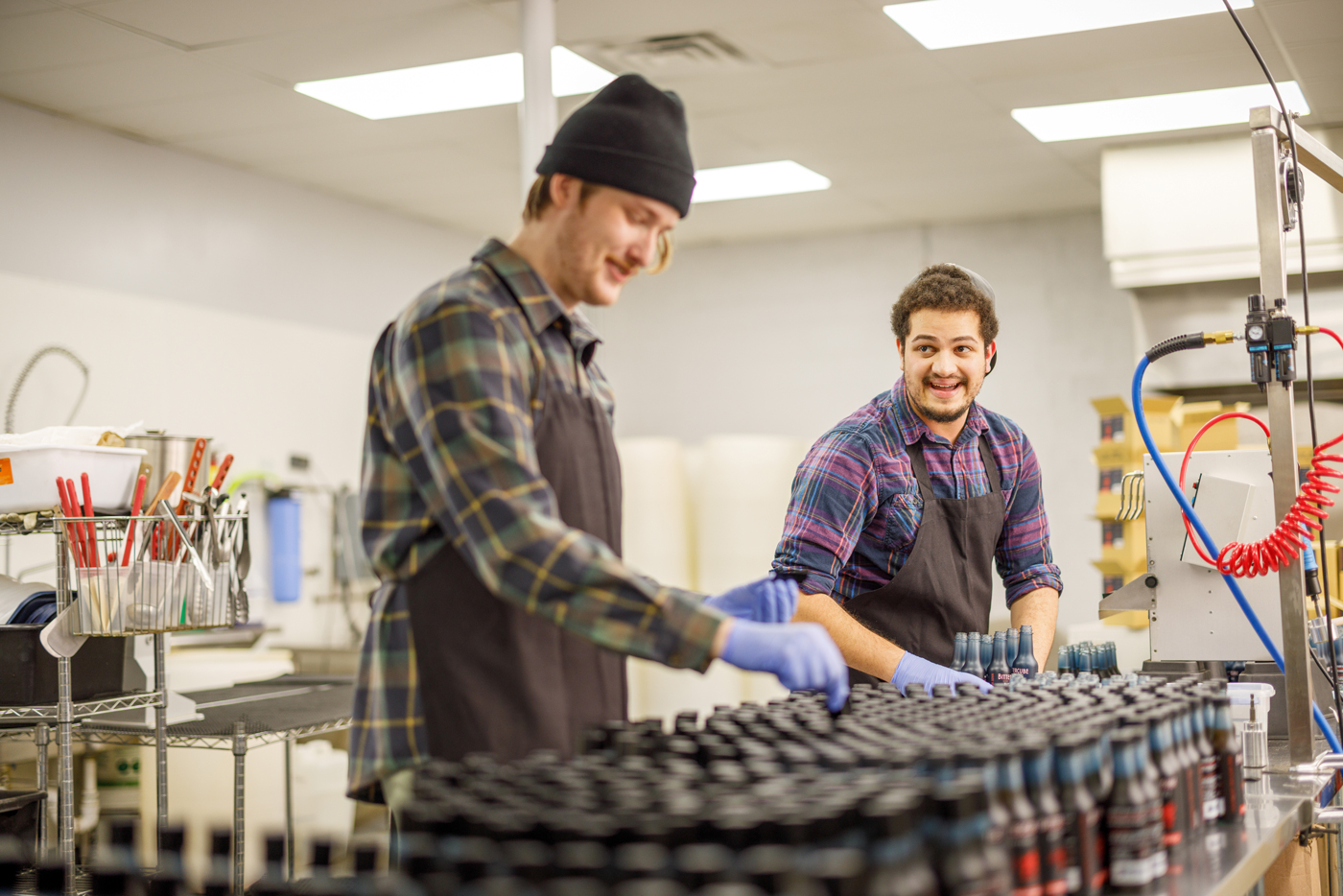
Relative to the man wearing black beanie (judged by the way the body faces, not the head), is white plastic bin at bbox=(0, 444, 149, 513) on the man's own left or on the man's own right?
on the man's own left

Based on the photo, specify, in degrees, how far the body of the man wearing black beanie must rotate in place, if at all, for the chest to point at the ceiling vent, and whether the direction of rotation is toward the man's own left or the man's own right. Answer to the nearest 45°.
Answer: approximately 90° to the man's own left

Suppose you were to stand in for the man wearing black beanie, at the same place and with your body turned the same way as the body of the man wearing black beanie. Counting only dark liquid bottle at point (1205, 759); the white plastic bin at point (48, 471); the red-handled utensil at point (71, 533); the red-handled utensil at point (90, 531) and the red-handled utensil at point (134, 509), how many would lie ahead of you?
1

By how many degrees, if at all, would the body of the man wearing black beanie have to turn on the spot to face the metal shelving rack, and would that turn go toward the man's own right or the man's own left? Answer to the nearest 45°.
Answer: approximately 135° to the man's own left

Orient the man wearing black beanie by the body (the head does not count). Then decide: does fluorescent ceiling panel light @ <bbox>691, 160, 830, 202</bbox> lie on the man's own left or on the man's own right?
on the man's own left

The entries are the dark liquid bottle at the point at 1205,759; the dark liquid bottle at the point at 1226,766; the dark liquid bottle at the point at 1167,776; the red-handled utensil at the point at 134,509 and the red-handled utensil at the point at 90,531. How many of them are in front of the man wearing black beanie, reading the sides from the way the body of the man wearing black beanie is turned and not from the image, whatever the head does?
3

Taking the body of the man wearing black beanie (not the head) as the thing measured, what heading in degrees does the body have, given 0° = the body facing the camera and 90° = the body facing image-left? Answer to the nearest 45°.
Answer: approximately 270°

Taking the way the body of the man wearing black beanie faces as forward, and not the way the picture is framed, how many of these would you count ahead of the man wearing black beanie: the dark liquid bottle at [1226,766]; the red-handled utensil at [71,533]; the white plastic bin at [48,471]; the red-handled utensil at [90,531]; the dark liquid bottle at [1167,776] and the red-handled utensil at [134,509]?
2

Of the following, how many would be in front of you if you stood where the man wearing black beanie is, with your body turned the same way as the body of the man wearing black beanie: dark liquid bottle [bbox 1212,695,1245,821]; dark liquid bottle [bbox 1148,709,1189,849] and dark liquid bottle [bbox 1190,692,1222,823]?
3

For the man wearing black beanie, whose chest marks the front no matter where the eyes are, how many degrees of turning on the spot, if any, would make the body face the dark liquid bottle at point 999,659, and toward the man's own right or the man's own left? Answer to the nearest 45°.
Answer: approximately 45° to the man's own left

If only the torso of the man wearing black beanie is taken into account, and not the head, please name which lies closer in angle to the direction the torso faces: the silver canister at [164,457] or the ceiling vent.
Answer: the ceiling vent

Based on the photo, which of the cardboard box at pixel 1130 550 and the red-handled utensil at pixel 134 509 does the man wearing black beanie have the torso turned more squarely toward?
the cardboard box

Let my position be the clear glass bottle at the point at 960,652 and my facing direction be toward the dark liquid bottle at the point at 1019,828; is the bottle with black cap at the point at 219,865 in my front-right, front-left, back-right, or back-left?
front-right

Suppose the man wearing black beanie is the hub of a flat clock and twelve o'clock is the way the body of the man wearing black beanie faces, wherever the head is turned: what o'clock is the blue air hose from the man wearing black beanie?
The blue air hose is roughly at 11 o'clock from the man wearing black beanie.

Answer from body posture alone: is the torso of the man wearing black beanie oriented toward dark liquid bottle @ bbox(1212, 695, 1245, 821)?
yes

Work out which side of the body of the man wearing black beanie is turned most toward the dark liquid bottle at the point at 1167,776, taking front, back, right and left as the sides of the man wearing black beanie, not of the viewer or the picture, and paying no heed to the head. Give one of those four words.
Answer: front

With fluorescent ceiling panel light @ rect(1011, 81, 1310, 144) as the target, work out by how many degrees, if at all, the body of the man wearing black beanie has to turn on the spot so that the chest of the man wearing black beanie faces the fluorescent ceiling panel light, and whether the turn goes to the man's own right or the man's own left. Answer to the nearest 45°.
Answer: approximately 45° to the man's own left

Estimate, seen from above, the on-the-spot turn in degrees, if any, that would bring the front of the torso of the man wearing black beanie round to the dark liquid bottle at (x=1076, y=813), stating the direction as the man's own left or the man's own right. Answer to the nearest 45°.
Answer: approximately 45° to the man's own right
